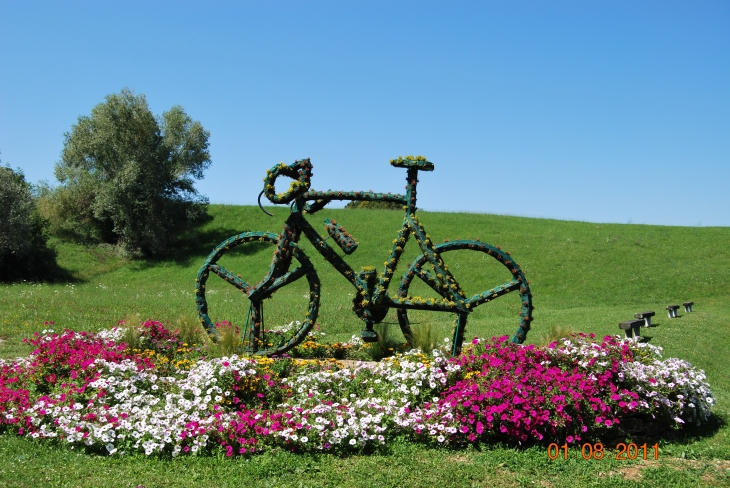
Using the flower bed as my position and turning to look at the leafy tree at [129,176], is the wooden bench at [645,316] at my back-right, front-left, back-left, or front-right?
front-right

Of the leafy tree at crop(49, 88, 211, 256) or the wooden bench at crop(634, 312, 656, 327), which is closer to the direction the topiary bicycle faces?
the leafy tree

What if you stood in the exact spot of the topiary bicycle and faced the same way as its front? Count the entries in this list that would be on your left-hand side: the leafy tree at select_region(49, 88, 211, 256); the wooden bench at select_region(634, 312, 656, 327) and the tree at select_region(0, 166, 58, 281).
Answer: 0

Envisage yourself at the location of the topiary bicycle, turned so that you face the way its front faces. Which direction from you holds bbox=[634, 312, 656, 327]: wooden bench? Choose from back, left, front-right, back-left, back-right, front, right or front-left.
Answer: back-right

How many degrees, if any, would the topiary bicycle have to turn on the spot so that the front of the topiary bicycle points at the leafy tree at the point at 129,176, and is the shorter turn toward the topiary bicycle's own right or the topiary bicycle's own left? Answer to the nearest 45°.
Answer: approximately 45° to the topiary bicycle's own right

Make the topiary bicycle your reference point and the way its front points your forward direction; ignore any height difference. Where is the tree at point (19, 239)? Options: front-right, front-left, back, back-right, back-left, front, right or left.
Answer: front-right

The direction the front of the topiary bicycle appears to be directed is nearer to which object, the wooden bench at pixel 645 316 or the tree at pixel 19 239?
the tree

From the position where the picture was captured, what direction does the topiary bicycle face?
facing to the left of the viewer
